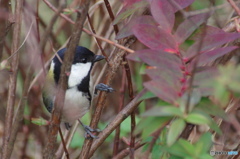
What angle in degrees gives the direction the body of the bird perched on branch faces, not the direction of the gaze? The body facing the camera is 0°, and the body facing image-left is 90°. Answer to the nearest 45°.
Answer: approximately 270°
